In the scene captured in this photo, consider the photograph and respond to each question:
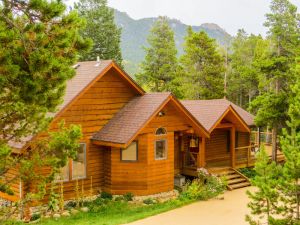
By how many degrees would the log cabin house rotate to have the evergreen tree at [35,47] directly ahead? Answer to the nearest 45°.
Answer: approximately 45° to its right

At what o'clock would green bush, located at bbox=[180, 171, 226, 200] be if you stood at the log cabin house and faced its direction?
The green bush is roughly at 10 o'clock from the log cabin house.

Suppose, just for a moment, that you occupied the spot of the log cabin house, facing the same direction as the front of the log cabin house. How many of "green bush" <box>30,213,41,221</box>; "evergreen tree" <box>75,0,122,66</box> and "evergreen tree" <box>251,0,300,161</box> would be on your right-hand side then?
1
